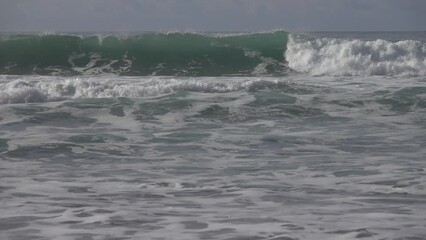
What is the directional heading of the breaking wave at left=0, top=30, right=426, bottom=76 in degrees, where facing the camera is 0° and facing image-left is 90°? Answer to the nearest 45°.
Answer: approximately 0°
